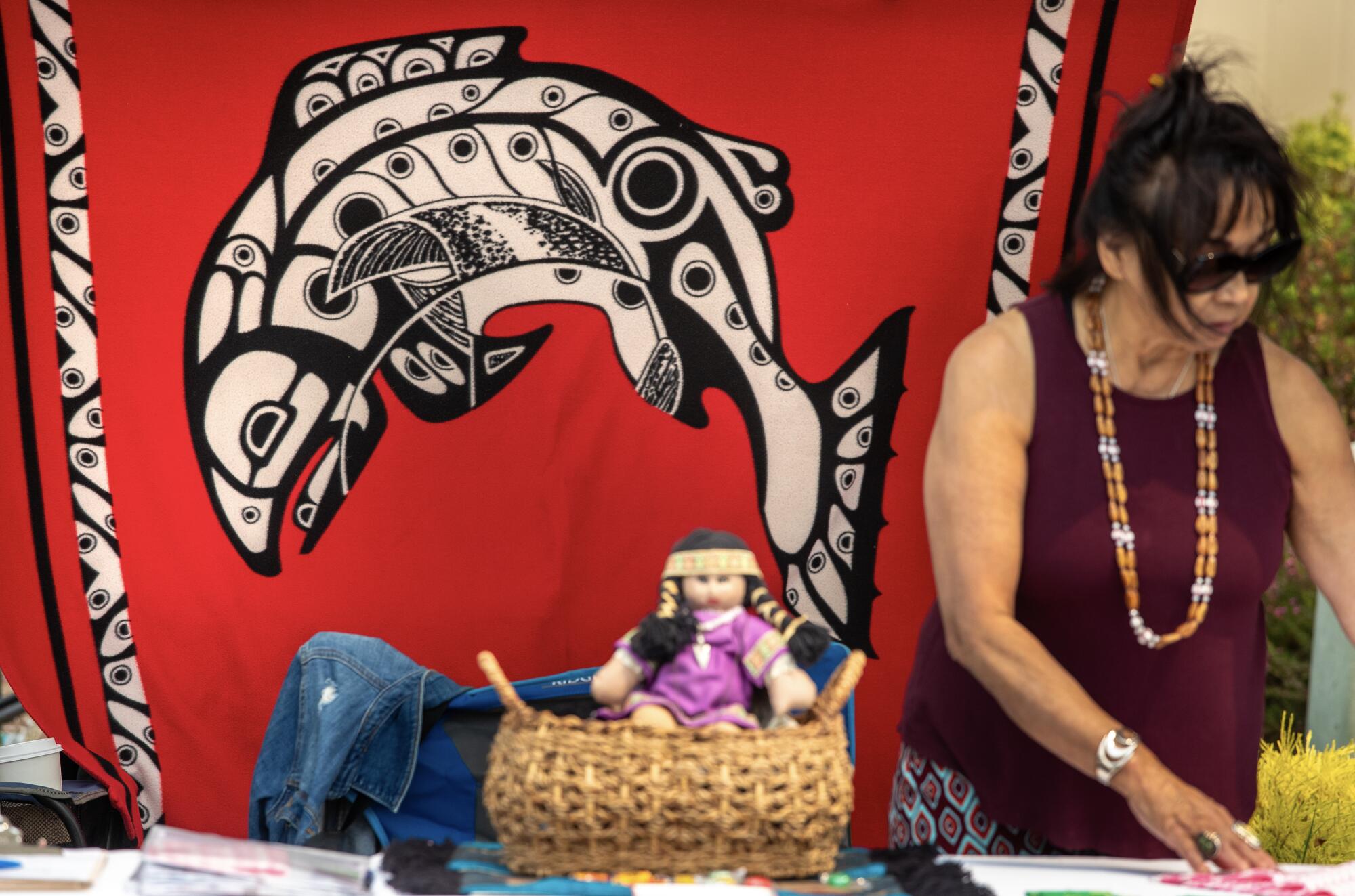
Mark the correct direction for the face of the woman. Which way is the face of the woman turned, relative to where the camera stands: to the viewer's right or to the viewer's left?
to the viewer's right

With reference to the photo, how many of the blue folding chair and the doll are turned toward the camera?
2

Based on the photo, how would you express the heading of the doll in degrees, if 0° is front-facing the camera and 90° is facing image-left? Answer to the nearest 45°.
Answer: approximately 0°
